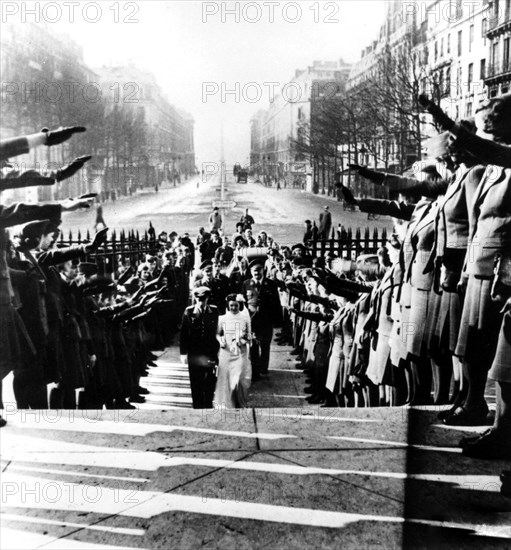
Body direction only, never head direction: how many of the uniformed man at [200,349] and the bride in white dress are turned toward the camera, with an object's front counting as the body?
2

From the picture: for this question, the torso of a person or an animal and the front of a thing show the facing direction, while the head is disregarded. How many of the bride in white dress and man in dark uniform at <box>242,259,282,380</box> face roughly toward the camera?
2

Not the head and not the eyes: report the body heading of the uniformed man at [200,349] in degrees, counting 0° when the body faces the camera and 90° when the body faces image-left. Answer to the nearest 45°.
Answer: approximately 0°

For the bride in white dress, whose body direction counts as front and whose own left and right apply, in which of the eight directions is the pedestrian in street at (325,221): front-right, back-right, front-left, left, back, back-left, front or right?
back-left

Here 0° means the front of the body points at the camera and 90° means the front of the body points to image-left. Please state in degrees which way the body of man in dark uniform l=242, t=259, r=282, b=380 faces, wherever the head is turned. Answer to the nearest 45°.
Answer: approximately 0°
